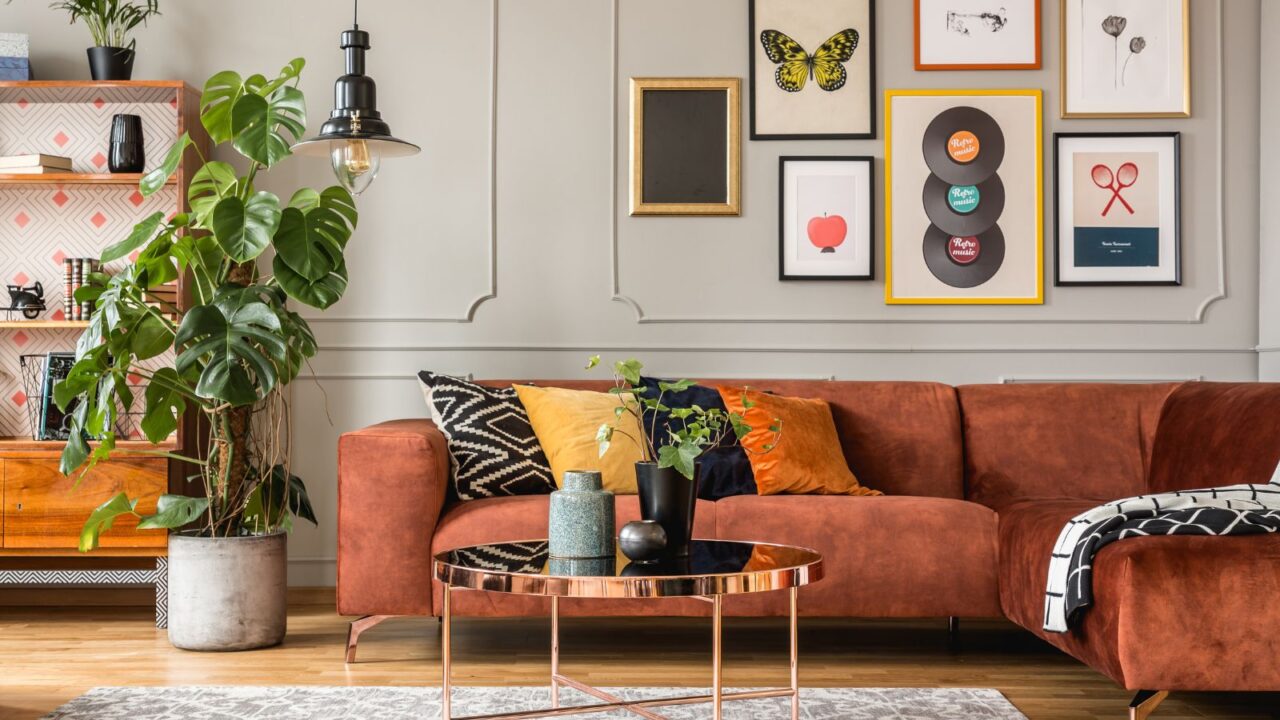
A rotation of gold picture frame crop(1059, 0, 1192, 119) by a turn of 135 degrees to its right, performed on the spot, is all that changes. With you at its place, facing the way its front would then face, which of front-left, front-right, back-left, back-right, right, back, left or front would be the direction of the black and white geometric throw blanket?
back-left

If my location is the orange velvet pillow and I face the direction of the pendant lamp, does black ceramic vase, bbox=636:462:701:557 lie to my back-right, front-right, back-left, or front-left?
front-left

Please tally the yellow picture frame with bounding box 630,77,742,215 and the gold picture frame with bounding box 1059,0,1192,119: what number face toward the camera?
2

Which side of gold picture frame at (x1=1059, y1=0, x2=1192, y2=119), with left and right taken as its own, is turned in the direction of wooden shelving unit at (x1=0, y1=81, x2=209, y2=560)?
right

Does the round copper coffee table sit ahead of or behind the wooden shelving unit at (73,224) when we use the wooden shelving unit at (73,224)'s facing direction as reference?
ahead

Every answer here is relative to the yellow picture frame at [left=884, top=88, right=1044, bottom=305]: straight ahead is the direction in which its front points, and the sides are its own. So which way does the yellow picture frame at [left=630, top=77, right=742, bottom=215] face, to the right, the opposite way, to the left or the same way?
the same way

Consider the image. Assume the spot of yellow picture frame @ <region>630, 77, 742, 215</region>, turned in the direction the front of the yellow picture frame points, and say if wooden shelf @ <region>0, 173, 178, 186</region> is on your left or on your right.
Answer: on your right

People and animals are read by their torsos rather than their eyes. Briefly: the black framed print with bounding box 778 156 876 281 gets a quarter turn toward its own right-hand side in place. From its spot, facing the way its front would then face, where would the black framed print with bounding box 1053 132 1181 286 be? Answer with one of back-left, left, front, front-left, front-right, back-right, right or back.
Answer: back

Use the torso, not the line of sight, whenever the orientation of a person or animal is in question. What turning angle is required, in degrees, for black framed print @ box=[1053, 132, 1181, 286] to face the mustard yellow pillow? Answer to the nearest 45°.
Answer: approximately 45° to its right

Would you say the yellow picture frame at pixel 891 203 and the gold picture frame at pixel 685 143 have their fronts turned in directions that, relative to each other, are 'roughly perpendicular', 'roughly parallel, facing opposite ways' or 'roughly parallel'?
roughly parallel

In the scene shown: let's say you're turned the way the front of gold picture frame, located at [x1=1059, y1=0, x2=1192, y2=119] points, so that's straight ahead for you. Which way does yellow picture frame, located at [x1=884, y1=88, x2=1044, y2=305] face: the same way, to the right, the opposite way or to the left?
the same way

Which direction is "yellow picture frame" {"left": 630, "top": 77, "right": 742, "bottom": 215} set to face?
toward the camera

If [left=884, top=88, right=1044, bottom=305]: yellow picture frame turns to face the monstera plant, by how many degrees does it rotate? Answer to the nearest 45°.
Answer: approximately 45° to its right

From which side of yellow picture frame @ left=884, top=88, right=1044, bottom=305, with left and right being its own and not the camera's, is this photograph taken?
front

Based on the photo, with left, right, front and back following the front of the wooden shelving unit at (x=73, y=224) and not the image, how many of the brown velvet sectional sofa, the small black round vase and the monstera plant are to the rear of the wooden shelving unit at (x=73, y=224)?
0

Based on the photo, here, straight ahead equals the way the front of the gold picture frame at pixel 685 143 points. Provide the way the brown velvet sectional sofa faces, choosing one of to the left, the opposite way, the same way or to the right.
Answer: the same way

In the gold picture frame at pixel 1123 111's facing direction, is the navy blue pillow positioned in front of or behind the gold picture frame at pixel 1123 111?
in front

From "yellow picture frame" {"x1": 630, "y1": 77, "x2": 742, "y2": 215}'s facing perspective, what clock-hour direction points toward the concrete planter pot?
The concrete planter pot is roughly at 2 o'clock from the yellow picture frame.

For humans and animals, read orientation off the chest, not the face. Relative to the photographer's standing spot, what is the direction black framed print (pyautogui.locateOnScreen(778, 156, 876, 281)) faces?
facing the viewer

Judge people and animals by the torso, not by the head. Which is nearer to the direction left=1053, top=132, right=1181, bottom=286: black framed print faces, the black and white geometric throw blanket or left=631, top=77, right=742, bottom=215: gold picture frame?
the black and white geometric throw blanket
